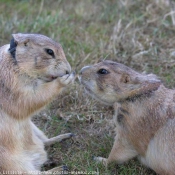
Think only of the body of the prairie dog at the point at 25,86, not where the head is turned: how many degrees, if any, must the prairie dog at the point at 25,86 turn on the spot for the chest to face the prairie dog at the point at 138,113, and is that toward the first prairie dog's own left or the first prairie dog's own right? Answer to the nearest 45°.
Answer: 0° — it already faces it

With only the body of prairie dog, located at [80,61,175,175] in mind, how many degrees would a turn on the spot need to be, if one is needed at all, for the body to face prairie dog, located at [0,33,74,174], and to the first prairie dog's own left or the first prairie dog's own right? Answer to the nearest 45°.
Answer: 0° — it already faces it

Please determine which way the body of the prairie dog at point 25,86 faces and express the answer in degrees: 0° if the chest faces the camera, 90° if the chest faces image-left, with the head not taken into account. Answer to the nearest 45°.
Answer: approximately 270°

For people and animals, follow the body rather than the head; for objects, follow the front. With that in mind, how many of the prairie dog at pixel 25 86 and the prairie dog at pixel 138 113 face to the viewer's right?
1

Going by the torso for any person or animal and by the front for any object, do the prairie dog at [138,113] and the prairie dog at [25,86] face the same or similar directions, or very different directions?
very different directions

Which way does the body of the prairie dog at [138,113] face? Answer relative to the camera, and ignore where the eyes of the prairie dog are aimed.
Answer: to the viewer's left
